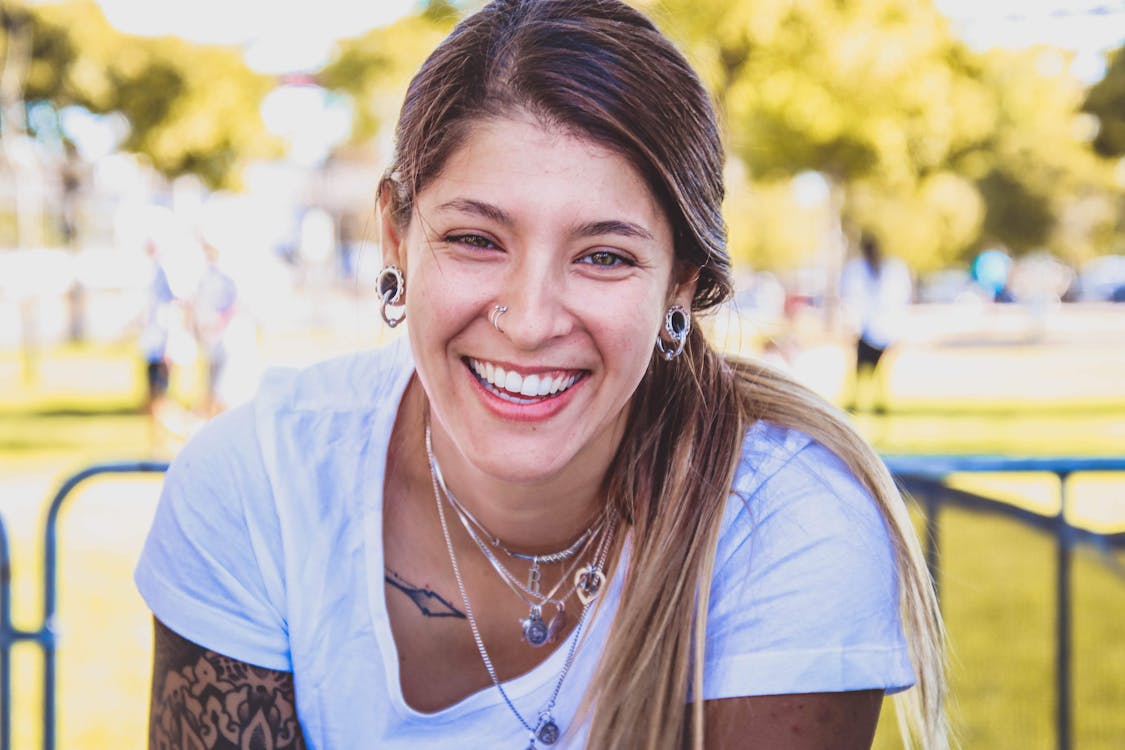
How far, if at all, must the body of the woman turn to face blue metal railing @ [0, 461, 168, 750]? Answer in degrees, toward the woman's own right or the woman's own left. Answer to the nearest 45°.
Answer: approximately 135° to the woman's own right

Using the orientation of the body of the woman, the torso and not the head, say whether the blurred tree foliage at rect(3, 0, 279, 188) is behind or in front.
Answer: behind

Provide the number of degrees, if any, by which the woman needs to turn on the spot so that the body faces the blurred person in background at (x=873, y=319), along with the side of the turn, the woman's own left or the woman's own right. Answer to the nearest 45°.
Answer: approximately 180°

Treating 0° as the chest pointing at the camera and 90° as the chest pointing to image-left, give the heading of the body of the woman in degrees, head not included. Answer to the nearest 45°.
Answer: approximately 0°

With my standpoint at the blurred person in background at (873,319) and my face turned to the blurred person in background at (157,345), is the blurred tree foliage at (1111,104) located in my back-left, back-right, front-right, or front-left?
back-right

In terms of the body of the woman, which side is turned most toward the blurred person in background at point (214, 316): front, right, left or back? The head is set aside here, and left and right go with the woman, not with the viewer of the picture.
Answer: back
